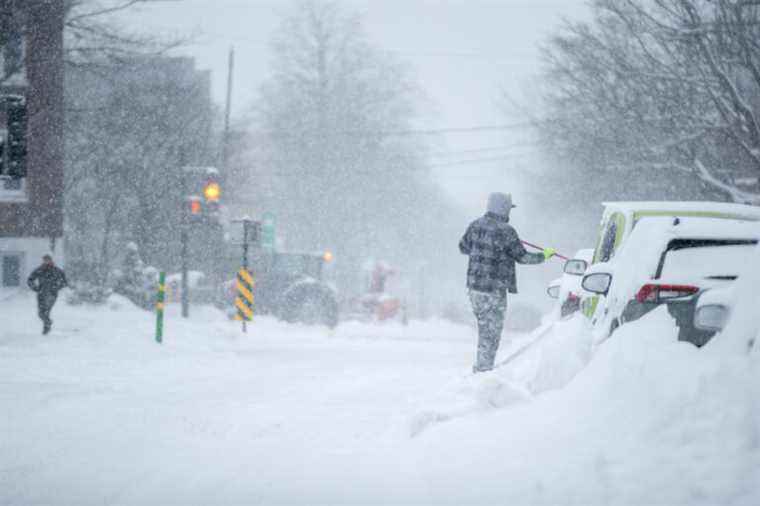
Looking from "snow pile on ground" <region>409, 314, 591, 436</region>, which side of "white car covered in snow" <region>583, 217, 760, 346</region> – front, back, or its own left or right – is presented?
left

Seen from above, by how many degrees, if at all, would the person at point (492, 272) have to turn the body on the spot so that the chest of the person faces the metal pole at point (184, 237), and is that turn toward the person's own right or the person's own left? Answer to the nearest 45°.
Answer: approximately 90° to the person's own left

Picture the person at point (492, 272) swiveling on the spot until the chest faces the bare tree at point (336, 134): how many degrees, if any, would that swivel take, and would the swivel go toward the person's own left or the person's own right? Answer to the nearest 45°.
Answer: approximately 45° to the person's own left

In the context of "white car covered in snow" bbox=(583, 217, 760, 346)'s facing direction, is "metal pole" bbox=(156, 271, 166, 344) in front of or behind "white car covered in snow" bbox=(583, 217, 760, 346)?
in front

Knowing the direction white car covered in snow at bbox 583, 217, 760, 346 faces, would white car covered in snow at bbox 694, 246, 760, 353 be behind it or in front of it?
behind

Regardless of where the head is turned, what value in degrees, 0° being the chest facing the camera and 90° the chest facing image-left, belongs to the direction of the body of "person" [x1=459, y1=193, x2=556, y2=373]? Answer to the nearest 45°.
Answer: approximately 225°

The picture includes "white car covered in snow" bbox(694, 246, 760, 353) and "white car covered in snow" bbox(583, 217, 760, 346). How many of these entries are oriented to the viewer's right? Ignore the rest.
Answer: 0

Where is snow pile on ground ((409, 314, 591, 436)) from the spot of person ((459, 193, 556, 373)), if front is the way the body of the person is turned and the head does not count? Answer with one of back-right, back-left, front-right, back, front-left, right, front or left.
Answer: back-right

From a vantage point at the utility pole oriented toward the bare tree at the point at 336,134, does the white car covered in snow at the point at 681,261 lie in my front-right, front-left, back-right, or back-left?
back-right

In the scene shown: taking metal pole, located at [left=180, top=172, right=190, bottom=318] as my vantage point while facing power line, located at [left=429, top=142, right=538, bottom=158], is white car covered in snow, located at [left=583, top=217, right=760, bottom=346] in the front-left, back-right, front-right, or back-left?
back-right

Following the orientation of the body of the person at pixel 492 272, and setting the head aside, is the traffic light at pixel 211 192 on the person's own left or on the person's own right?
on the person's own left

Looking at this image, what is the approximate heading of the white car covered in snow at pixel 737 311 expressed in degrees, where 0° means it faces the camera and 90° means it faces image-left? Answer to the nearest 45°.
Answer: approximately 135°
